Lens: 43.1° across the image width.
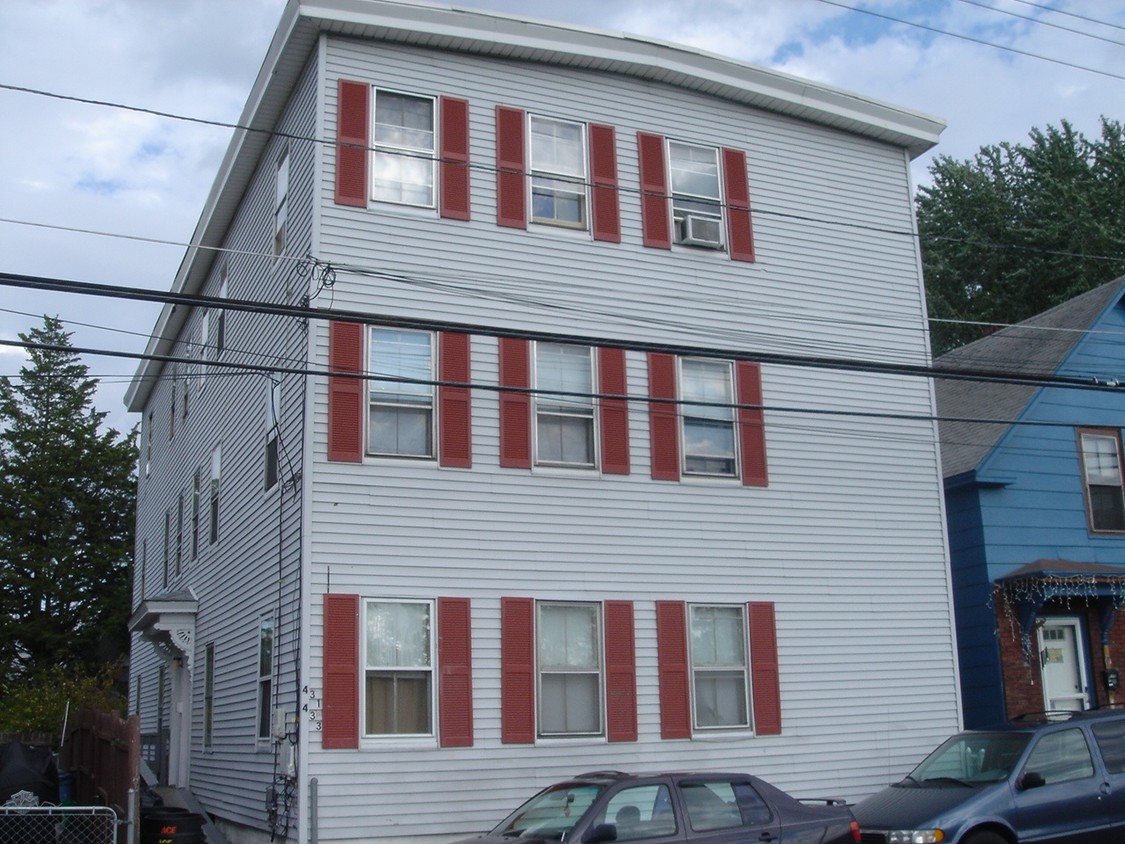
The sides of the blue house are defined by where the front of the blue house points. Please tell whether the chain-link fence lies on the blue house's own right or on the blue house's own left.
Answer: on the blue house's own right

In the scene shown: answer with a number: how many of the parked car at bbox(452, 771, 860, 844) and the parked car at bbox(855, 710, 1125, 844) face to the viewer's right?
0

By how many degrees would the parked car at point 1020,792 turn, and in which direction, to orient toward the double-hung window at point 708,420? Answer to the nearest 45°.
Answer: approximately 90° to its right

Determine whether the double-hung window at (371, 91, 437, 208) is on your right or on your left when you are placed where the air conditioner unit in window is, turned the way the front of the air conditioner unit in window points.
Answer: on your right

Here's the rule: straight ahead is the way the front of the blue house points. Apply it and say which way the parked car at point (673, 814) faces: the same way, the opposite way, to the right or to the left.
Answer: to the right

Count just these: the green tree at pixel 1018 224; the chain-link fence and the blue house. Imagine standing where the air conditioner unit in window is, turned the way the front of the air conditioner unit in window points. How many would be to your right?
1

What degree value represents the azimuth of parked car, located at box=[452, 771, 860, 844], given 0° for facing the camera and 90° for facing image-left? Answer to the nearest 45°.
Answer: approximately 45°

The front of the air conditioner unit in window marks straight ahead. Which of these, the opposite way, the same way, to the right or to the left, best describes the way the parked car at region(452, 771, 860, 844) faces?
to the right

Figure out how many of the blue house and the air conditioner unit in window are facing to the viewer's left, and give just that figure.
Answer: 0

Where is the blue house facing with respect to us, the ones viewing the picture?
facing the viewer and to the right of the viewer

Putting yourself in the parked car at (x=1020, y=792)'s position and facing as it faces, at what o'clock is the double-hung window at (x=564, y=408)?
The double-hung window is roughly at 2 o'clock from the parked car.

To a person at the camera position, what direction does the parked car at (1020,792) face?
facing the viewer and to the left of the viewer

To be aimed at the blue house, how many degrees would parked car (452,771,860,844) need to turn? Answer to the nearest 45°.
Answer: approximately 180°

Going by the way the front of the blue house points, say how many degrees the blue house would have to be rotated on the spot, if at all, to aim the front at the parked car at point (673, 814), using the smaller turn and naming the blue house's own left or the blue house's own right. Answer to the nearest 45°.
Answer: approximately 45° to the blue house's own right

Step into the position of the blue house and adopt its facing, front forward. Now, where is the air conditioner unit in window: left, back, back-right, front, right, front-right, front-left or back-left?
right
